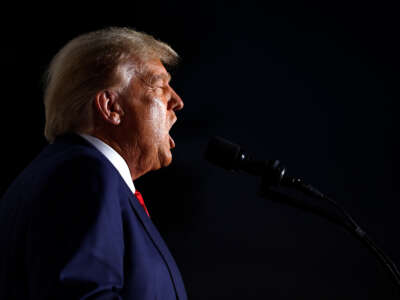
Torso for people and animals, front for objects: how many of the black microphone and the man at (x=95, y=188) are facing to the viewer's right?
1

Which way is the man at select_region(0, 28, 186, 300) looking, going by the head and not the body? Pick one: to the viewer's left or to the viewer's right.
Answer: to the viewer's right

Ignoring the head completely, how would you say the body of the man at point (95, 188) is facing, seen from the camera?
to the viewer's right

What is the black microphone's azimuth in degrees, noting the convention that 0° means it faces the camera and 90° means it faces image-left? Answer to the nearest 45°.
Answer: approximately 90°

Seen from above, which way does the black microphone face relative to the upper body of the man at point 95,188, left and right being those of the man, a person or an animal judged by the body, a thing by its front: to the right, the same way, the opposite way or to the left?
the opposite way

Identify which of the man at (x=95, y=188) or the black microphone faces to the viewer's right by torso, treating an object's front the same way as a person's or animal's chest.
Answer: the man
